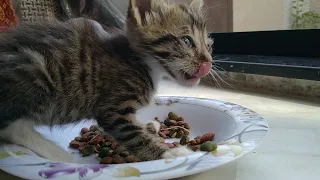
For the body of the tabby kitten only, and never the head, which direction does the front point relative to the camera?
to the viewer's right
